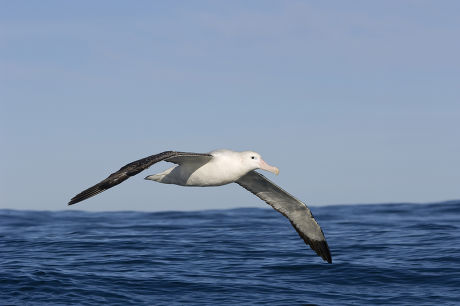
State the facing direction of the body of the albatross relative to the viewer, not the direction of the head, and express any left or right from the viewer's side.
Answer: facing the viewer and to the right of the viewer
